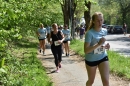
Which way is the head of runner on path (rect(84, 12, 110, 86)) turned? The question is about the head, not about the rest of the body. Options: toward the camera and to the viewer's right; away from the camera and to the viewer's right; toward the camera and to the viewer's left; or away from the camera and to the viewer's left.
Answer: toward the camera and to the viewer's right

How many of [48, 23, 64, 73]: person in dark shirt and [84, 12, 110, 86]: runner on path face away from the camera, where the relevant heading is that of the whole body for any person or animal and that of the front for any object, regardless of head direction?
0

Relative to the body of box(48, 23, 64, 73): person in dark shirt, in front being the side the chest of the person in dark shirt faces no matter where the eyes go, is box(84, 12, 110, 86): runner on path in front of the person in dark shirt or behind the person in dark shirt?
in front

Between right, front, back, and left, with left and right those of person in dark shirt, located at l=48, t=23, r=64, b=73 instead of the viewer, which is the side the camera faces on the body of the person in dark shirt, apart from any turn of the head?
front

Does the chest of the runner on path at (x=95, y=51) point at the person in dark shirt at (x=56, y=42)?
no

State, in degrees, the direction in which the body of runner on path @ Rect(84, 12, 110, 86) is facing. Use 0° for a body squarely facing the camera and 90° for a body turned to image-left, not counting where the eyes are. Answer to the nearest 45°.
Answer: approximately 315°
